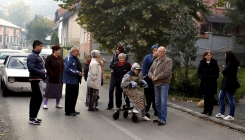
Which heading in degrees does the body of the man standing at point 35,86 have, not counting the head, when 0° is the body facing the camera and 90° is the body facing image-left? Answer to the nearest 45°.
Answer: approximately 270°

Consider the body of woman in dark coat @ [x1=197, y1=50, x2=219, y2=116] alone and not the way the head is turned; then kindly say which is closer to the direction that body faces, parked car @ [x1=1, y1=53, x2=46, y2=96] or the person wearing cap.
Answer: the person wearing cap

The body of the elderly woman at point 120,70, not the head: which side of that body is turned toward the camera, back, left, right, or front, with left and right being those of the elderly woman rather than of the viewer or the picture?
front

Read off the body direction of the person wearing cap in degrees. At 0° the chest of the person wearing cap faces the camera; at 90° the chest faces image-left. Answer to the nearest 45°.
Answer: approximately 315°

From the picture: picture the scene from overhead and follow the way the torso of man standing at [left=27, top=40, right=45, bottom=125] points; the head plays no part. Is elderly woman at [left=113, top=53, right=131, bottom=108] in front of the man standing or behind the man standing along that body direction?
in front

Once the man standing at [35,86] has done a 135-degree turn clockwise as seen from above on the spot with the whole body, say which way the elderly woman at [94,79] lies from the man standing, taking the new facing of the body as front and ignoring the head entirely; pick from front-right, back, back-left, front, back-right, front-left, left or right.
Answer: back

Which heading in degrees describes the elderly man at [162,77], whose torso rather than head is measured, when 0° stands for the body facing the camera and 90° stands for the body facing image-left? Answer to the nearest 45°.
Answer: approximately 45°
